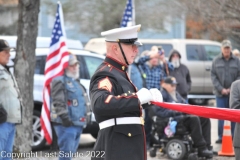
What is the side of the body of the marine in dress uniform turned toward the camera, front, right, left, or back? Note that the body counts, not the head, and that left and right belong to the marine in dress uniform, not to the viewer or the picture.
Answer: right

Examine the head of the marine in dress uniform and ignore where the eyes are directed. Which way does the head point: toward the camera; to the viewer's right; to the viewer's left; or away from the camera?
to the viewer's right

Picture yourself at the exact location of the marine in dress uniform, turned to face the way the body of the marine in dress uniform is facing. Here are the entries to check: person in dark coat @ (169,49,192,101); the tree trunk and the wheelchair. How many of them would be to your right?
0

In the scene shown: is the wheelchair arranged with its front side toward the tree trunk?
no

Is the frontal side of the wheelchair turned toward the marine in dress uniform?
no

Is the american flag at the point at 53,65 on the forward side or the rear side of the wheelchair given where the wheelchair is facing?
on the rear side

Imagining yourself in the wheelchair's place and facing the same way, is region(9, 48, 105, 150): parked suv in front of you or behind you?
behind

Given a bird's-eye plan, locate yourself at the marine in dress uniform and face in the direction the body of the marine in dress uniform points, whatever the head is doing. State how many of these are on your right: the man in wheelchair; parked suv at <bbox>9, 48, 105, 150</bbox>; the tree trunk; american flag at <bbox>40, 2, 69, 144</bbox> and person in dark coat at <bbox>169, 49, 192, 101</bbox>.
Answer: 0

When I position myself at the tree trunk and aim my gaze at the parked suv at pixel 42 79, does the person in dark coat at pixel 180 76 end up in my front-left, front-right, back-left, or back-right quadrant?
front-right

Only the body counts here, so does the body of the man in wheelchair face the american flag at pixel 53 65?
no
